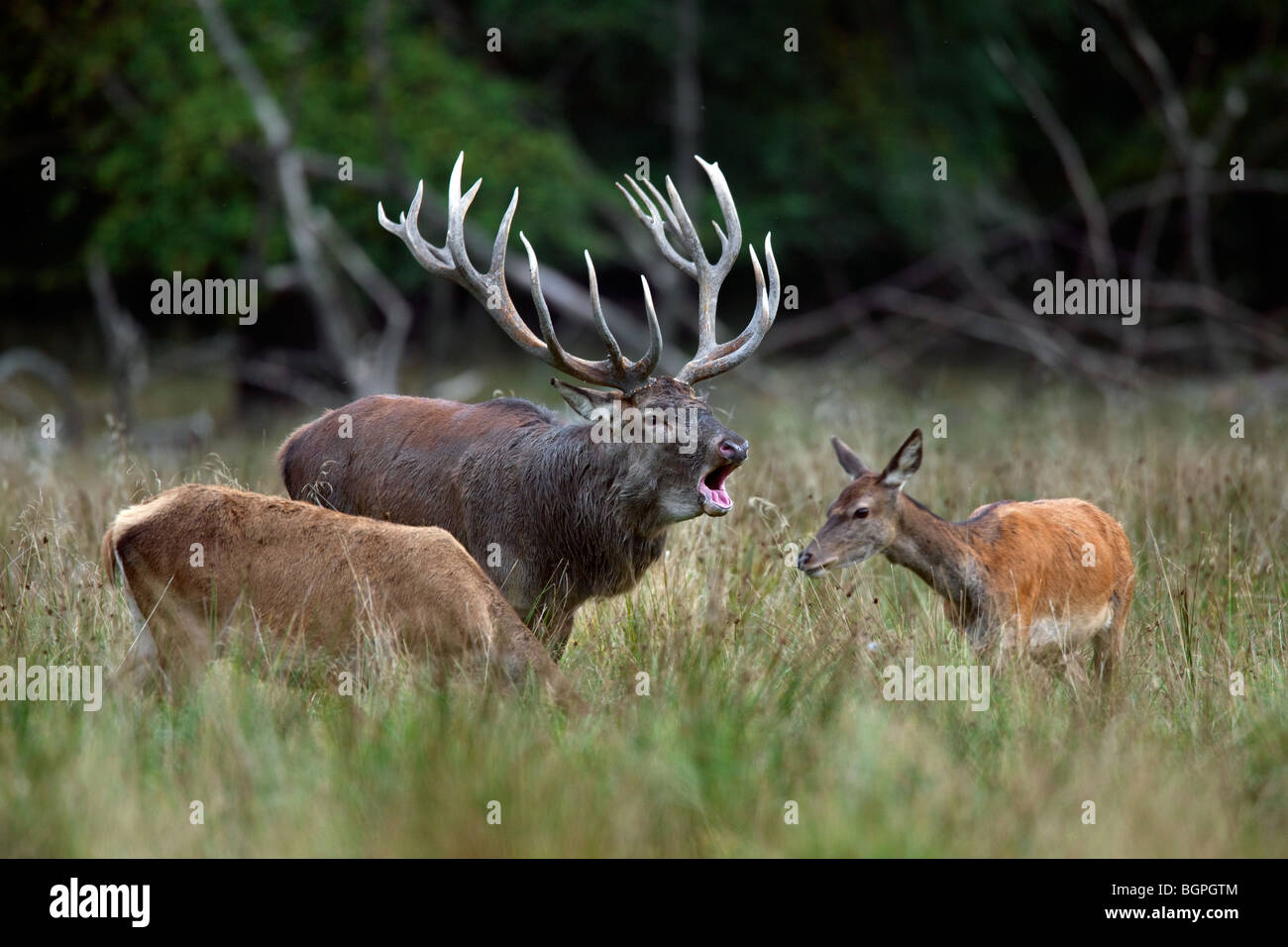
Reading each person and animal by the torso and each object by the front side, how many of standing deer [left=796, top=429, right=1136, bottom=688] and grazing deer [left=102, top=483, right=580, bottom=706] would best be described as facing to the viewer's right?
1

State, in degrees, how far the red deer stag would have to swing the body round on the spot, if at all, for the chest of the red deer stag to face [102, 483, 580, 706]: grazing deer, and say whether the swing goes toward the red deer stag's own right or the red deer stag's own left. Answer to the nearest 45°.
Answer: approximately 90° to the red deer stag's own right

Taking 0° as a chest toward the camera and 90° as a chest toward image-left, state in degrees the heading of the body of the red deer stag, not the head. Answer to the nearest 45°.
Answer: approximately 315°

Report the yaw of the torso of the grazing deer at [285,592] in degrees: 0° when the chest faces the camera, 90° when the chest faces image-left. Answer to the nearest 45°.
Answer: approximately 270°

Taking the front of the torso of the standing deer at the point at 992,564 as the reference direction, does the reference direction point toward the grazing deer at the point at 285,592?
yes

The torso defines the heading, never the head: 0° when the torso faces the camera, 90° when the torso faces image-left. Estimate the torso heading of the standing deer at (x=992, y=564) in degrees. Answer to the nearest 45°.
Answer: approximately 45°
